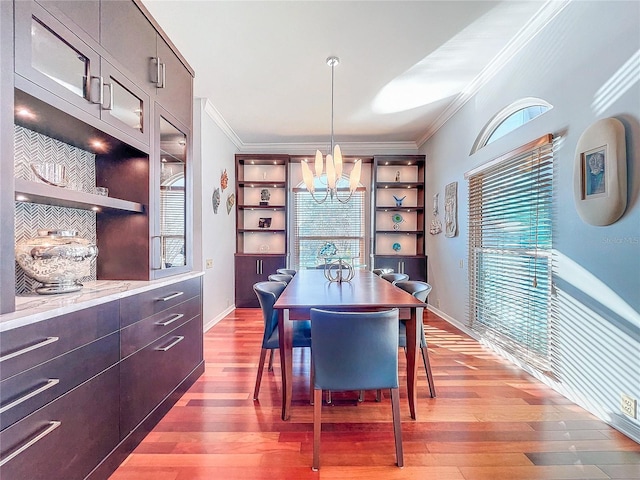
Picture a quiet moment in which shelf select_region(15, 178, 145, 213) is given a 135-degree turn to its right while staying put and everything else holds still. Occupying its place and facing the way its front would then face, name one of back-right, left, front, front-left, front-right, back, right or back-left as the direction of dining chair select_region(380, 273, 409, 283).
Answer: back

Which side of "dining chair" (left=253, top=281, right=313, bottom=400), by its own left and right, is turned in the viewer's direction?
right

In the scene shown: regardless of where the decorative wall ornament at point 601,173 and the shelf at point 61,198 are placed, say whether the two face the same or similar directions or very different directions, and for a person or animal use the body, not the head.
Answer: very different directions

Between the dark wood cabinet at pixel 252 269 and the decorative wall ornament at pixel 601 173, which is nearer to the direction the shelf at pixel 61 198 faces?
the decorative wall ornament

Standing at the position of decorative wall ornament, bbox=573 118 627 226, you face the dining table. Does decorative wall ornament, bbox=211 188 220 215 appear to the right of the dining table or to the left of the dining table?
right

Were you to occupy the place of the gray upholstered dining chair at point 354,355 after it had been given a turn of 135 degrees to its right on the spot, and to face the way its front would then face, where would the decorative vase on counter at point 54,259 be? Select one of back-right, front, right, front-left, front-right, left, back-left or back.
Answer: back-right

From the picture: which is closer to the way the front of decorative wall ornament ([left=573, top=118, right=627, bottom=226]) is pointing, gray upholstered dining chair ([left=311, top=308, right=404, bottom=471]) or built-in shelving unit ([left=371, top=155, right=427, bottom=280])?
the gray upholstered dining chair

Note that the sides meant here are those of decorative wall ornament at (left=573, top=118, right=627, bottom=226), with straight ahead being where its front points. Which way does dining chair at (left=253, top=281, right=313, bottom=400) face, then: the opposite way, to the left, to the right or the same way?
the opposite way

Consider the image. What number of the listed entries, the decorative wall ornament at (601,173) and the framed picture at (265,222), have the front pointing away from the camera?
0

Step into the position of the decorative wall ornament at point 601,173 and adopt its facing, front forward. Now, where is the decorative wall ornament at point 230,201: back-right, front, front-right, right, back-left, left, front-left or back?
front-right

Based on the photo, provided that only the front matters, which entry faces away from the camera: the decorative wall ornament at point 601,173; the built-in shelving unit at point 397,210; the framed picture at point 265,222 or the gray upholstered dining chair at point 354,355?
the gray upholstered dining chair

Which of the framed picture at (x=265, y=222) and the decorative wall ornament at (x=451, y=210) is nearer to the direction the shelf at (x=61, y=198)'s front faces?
the decorative wall ornament

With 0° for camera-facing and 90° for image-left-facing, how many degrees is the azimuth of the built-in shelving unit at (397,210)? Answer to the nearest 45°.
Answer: approximately 0°
